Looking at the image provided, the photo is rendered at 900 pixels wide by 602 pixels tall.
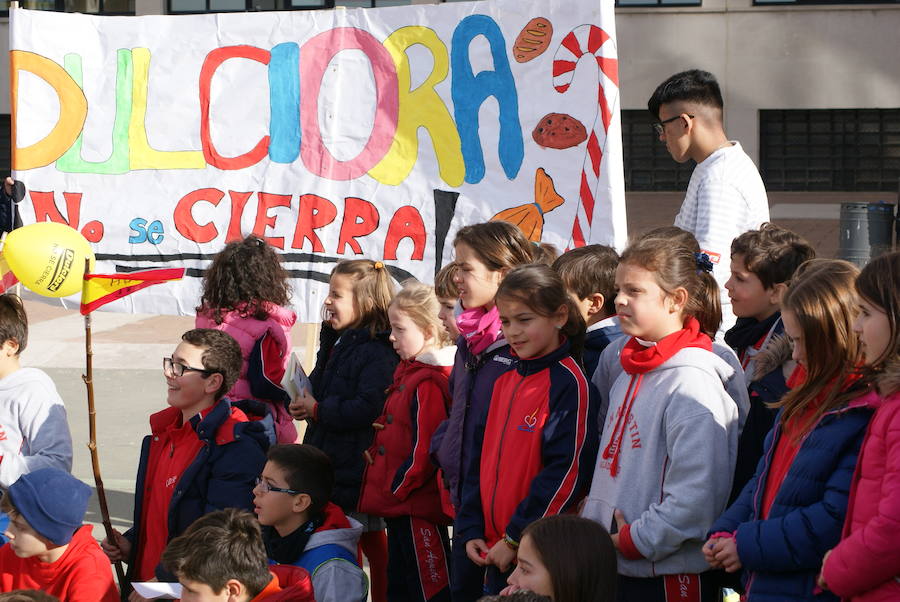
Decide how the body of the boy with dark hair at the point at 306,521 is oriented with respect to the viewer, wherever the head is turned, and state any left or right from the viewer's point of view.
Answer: facing to the left of the viewer

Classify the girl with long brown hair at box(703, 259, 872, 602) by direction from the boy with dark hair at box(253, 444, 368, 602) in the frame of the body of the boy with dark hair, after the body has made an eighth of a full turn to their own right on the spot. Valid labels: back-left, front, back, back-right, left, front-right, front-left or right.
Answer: back

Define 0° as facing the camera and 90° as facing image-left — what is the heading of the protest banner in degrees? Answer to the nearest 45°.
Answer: approximately 0°

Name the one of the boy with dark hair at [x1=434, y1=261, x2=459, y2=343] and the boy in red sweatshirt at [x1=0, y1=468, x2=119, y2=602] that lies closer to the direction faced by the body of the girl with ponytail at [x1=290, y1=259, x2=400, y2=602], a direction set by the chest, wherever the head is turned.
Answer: the boy in red sweatshirt

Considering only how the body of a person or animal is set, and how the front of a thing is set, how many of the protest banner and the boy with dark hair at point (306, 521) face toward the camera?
1

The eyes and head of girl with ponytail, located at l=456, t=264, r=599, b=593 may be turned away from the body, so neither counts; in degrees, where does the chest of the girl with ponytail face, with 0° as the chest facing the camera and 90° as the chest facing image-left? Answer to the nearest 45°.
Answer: approximately 45°

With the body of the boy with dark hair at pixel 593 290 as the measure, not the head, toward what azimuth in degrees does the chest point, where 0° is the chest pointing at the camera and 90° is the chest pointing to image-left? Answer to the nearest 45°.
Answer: approximately 90°

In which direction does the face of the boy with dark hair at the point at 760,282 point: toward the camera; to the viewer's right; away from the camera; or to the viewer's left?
to the viewer's left
